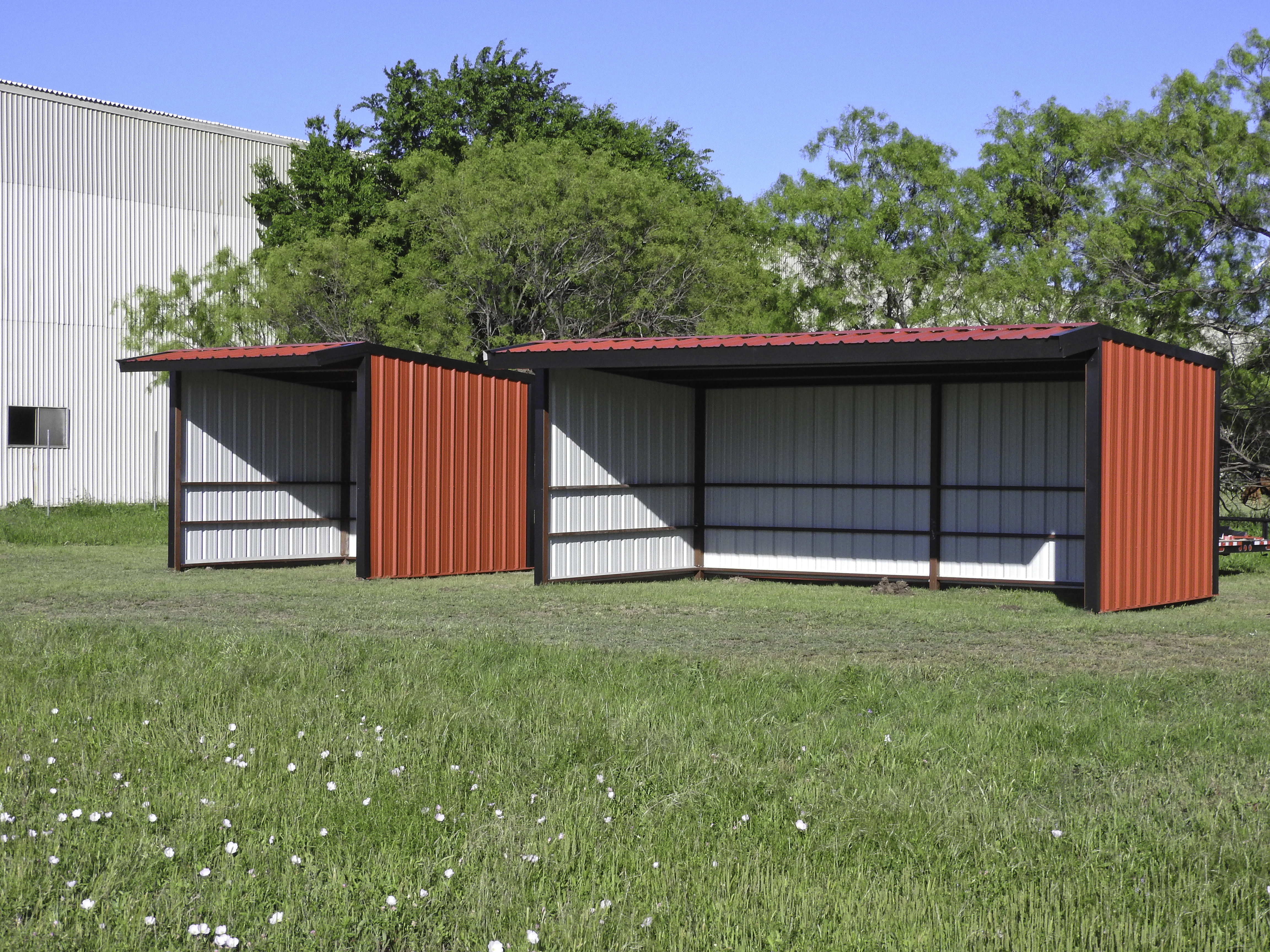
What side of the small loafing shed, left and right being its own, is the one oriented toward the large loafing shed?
left

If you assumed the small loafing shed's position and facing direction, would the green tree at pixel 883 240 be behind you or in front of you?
behind

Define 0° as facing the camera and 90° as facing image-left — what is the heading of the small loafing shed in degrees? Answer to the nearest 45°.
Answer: approximately 45°

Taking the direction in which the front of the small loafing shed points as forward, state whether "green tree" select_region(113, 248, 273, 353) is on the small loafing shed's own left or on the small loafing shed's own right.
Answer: on the small loafing shed's own right

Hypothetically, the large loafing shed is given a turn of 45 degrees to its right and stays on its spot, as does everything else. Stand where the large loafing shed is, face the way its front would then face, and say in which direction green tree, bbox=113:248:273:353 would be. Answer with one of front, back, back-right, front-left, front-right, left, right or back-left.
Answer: front-right

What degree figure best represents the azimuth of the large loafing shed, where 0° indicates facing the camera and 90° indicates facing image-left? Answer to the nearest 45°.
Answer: approximately 45°

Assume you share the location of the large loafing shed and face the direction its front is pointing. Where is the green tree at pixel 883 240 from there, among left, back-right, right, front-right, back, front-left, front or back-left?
back-right

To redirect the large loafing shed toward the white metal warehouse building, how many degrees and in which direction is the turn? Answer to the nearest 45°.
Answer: approximately 90° to its right

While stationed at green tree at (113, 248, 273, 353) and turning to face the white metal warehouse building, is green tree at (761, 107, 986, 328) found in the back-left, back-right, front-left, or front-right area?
back-right
